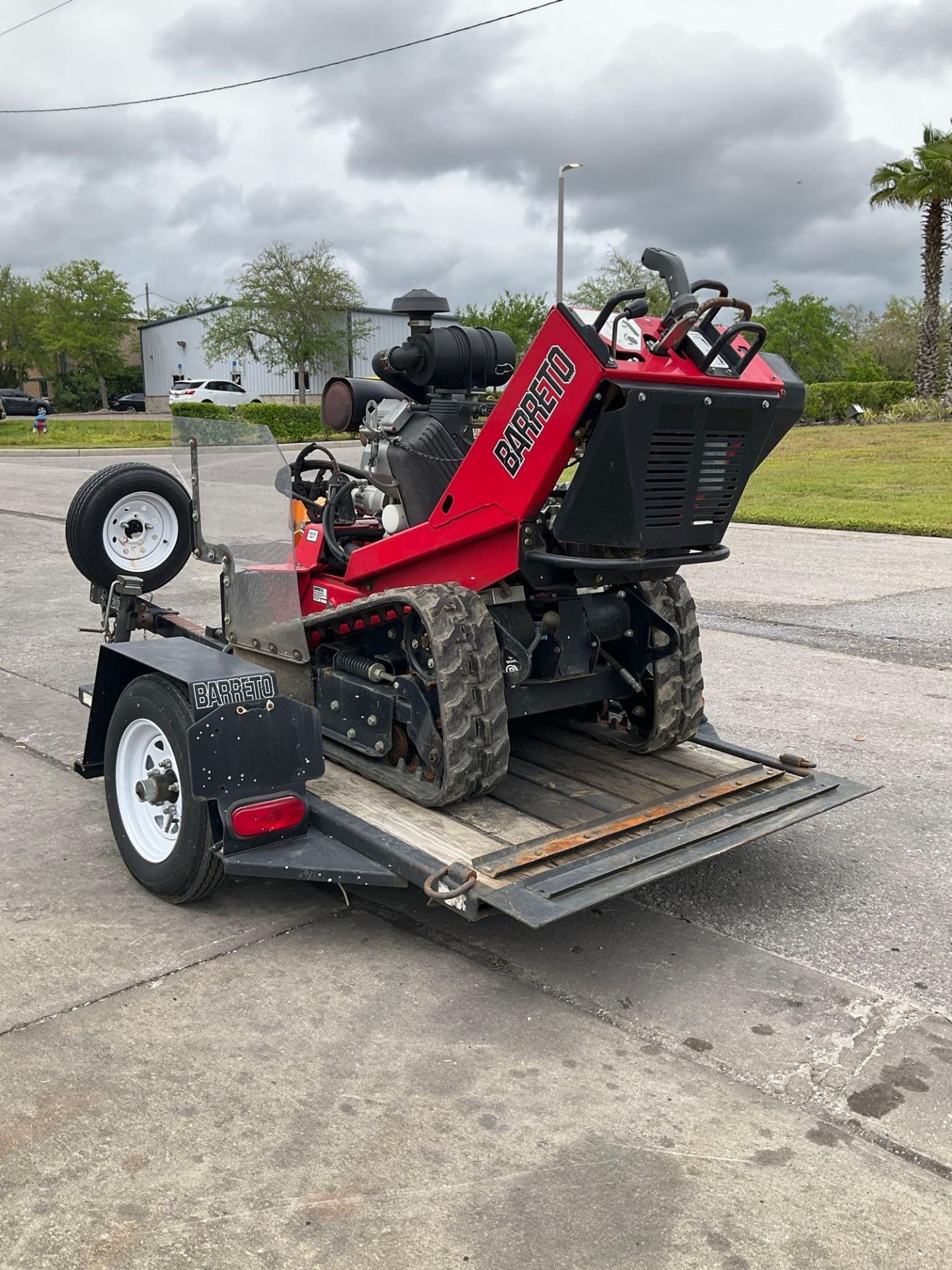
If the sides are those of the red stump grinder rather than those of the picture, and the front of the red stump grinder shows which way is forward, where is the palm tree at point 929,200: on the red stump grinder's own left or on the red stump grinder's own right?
on the red stump grinder's own right

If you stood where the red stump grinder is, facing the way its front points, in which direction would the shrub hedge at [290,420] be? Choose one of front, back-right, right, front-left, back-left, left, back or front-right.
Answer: front-right

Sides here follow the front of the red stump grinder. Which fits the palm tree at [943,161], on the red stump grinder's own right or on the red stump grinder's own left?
on the red stump grinder's own right

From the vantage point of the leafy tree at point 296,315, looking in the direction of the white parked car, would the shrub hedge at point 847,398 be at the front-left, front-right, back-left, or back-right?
back-left

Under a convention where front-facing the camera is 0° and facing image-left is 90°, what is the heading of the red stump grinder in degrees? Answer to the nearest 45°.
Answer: approximately 135°

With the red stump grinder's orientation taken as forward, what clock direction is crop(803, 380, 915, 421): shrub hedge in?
The shrub hedge is roughly at 2 o'clock from the red stump grinder.

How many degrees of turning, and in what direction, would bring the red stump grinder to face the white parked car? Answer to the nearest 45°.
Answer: approximately 45° to its right
